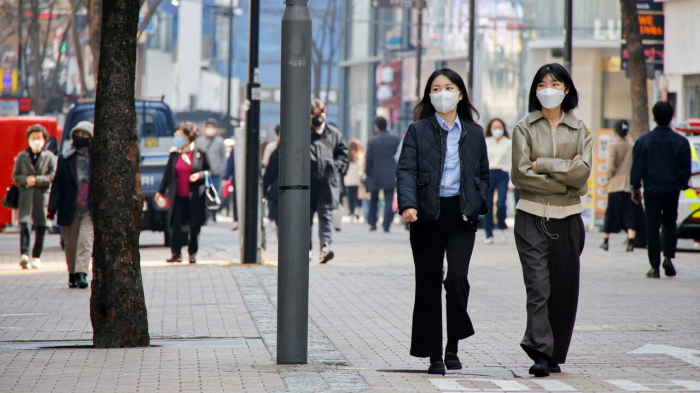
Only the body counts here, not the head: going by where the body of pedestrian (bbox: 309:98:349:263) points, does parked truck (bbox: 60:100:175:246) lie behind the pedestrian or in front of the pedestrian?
behind

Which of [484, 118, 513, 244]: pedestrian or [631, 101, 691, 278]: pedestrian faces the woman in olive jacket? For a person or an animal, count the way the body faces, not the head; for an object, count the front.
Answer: [484, 118, 513, 244]: pedestrian

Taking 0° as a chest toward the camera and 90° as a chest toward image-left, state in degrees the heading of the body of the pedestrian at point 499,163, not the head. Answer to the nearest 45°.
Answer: approximately 0°

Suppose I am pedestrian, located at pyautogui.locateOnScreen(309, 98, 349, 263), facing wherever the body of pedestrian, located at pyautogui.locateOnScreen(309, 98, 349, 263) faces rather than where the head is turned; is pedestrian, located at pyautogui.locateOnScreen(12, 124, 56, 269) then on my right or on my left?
on my right

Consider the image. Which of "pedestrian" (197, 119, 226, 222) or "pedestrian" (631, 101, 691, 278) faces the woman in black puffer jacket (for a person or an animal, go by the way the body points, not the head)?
"pedestrian" (197, 119, 226, 222)

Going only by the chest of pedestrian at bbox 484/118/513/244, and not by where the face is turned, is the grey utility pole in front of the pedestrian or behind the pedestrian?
in front

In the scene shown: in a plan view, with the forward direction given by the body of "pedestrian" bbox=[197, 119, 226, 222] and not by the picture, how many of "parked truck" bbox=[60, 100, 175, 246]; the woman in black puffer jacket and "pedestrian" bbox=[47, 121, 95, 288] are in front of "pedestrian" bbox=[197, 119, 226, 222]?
3

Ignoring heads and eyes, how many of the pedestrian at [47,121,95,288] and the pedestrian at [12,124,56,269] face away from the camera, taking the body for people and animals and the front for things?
0

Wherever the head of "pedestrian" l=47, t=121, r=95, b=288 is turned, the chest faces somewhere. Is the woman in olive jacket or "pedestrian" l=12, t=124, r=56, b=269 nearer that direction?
the woman in olive jacket

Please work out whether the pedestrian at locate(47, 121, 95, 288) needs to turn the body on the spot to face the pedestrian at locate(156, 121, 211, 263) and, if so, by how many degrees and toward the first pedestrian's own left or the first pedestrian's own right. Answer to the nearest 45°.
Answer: approximately 135° to the first pedestrian's own left

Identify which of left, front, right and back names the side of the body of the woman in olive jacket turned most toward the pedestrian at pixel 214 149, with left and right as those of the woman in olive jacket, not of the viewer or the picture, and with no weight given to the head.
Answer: back

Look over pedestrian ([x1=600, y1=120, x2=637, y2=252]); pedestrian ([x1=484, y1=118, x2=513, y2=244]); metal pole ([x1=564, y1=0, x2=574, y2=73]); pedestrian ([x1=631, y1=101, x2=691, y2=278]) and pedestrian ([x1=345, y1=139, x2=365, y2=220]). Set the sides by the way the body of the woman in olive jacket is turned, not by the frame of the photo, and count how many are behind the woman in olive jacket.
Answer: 5
